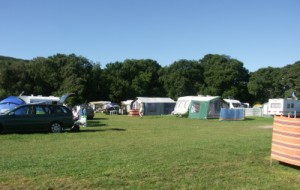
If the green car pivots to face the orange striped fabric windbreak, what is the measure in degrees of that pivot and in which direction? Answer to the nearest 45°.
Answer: approximately 135° to its left

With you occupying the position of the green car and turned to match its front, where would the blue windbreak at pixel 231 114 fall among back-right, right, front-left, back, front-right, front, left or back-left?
back-right

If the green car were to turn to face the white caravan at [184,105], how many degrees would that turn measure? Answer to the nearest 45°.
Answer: approximately 135° to its right

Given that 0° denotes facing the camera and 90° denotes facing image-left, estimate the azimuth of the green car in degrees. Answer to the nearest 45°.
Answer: approximately 90°

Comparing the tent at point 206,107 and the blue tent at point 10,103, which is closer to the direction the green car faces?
the blue tent

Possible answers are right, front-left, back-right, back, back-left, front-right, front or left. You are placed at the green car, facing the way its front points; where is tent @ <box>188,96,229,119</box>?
back-right
